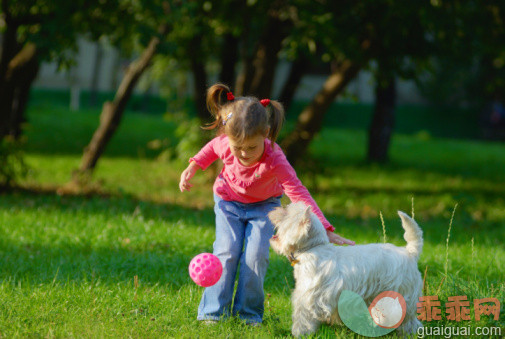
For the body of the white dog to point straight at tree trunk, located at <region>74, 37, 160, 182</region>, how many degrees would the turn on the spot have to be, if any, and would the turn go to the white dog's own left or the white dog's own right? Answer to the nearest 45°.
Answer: approximately 45° to the white dog's own right

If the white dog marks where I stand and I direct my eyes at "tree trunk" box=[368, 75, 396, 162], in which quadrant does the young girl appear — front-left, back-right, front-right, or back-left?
front-left

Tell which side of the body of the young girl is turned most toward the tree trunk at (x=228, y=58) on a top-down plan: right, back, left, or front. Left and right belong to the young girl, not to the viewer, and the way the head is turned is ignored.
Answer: back

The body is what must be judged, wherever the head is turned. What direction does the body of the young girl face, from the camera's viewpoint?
toward the camera

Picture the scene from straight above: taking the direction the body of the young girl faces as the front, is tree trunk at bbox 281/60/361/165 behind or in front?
behind

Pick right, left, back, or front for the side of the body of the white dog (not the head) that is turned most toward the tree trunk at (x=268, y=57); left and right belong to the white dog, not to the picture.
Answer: right

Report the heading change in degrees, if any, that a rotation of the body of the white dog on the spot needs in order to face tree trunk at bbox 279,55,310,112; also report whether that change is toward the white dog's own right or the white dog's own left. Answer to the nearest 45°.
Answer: approximately 90° to the white dog's own right

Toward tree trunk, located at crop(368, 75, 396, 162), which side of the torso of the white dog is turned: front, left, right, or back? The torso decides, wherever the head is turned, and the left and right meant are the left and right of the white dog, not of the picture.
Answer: right

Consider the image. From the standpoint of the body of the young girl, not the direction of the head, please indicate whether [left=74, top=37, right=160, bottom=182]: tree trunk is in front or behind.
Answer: behind

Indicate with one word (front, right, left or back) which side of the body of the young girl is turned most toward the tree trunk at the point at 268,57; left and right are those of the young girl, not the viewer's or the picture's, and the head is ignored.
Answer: back

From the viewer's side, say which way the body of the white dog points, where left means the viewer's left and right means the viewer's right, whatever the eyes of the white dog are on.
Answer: facing to the left of the viewer

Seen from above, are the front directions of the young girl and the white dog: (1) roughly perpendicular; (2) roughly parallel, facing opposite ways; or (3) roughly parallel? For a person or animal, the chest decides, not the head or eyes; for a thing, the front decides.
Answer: roughly perpendicular

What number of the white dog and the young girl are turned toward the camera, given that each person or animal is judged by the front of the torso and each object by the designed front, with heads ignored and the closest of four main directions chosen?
1
